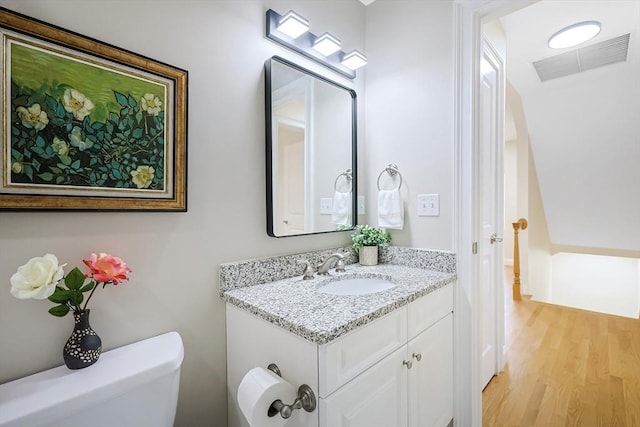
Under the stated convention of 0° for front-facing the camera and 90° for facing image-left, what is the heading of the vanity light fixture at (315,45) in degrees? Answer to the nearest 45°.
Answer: approximately 315°

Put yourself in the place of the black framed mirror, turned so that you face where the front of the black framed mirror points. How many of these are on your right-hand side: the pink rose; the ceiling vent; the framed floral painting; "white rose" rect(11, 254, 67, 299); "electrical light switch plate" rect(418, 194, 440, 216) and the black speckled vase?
4

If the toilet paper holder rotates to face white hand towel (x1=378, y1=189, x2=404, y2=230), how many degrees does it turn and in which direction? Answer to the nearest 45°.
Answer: approximately 180°

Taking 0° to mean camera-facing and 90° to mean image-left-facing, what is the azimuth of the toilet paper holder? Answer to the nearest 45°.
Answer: approximately 45°

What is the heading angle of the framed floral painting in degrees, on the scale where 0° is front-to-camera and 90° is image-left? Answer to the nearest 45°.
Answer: approximately 315°

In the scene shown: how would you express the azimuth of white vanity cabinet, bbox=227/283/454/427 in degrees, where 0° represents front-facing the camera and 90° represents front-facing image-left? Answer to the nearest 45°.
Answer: approximately 315°

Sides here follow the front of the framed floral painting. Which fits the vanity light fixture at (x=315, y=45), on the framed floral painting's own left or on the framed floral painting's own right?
on the framed floral painting's own left
